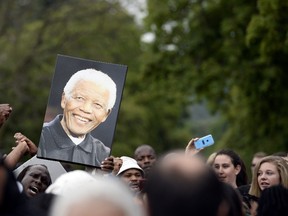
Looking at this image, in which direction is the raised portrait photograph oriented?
toward the camera
